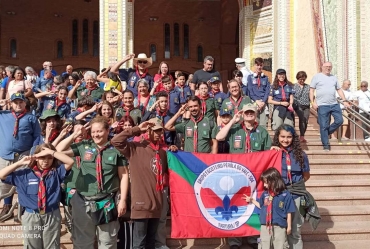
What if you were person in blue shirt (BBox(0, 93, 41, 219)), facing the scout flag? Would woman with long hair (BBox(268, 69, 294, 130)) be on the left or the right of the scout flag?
left

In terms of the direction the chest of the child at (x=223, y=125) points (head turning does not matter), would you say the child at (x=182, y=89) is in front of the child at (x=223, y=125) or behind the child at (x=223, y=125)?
behind

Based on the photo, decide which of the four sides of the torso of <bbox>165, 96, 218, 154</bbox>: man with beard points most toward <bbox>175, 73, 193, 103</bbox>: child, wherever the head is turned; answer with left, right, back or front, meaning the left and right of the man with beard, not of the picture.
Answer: back

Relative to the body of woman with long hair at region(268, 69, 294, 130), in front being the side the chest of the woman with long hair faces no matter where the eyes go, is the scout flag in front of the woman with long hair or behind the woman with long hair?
in front

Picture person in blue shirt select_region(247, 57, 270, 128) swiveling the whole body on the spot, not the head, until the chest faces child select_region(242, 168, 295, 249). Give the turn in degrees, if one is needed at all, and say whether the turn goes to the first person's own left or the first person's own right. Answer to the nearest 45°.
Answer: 0° — they already face them

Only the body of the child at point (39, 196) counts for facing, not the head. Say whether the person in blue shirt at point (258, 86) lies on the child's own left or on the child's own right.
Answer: on the child's own left

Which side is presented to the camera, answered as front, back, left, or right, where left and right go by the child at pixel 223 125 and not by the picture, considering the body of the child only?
front

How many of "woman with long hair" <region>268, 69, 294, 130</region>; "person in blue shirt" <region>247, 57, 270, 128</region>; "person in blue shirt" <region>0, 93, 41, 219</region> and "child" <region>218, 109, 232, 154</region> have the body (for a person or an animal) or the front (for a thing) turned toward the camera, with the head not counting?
4

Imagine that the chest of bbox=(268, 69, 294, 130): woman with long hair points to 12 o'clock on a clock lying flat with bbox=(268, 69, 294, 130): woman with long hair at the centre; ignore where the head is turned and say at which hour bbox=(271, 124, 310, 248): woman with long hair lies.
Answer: bbox=(271, 124, 310, 248): woman with long hair is roughly at 12 o'clock from bbox=(268, 69, 294, 130): woman with long hair.

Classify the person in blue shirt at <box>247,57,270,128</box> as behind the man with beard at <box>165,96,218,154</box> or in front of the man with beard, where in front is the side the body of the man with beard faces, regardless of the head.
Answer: behind

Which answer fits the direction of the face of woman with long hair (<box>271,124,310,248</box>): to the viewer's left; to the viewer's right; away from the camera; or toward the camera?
toward the camera

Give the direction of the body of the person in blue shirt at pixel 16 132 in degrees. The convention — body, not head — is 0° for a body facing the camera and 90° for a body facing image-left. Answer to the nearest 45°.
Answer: approximately 0°

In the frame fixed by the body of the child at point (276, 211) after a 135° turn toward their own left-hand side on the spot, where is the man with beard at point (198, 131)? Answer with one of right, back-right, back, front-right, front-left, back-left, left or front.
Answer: back-left

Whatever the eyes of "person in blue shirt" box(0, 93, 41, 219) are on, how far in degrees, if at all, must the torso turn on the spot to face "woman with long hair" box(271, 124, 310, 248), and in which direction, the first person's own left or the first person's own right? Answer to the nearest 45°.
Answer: approximately 45° to the first person's own left

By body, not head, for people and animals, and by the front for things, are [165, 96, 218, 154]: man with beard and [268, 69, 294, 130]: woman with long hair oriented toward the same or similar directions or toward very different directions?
same or similar directions

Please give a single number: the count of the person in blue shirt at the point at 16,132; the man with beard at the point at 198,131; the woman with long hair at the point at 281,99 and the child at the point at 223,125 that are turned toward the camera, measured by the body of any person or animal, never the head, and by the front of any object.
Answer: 4

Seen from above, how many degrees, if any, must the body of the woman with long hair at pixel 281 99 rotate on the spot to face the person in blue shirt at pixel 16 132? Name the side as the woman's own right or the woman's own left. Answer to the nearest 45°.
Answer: approximately 45° to the woman's own right

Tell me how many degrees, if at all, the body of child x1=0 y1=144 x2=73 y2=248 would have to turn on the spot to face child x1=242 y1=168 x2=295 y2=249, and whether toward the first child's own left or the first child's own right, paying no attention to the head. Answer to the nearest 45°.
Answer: approximately 90° to the first child's own left

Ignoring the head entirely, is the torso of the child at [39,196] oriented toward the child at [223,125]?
no

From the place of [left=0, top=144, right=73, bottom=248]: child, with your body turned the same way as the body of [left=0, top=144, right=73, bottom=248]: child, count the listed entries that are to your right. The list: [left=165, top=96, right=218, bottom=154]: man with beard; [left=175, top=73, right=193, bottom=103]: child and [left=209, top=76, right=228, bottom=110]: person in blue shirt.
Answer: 0

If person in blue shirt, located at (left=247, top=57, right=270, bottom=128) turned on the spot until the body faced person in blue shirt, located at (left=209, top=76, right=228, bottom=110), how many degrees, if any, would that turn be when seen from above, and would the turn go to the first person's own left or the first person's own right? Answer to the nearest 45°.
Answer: approximately 45° to the first person's own right
